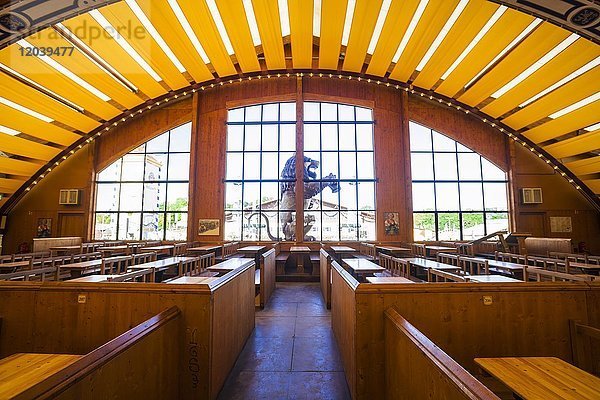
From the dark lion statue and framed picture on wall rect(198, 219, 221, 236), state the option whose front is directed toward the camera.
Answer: the framed picture on wall

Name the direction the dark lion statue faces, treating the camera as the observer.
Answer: facing to the right of the viewer

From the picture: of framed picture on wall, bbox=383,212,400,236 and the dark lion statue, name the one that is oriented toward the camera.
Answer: the framed picture on wall

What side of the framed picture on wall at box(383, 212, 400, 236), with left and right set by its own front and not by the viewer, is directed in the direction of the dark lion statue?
right

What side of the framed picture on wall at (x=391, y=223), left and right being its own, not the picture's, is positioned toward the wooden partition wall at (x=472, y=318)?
front

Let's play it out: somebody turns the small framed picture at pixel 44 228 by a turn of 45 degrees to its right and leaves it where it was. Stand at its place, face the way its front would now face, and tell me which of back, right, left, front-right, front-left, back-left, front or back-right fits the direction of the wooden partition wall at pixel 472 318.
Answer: front-left

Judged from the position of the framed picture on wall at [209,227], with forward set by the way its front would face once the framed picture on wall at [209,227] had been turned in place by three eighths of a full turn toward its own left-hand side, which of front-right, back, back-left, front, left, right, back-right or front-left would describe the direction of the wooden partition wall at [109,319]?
back-right

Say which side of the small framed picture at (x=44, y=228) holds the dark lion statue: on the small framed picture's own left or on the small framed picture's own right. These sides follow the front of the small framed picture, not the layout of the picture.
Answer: on the small framed picture's own left

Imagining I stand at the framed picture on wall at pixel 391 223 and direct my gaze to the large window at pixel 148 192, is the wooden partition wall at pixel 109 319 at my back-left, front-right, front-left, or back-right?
front-left

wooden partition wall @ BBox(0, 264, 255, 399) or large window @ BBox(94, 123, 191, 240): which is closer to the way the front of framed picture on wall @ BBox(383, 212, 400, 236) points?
the wooden partition wall

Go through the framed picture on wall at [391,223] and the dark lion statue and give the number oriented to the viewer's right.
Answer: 1

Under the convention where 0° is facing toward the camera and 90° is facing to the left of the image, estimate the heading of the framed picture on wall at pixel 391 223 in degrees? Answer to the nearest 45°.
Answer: approximately 0°

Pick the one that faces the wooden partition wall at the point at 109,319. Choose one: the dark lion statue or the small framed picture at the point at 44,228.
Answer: the small framed picture

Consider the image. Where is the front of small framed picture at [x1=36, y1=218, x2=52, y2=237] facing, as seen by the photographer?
facing the viewer

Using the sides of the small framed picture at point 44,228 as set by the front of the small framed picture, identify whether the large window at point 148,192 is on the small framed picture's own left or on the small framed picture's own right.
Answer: on the small framed picture's own left

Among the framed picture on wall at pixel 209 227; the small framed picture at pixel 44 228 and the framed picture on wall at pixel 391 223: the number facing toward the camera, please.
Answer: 3

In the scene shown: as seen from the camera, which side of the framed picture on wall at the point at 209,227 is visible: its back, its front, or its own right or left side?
front
